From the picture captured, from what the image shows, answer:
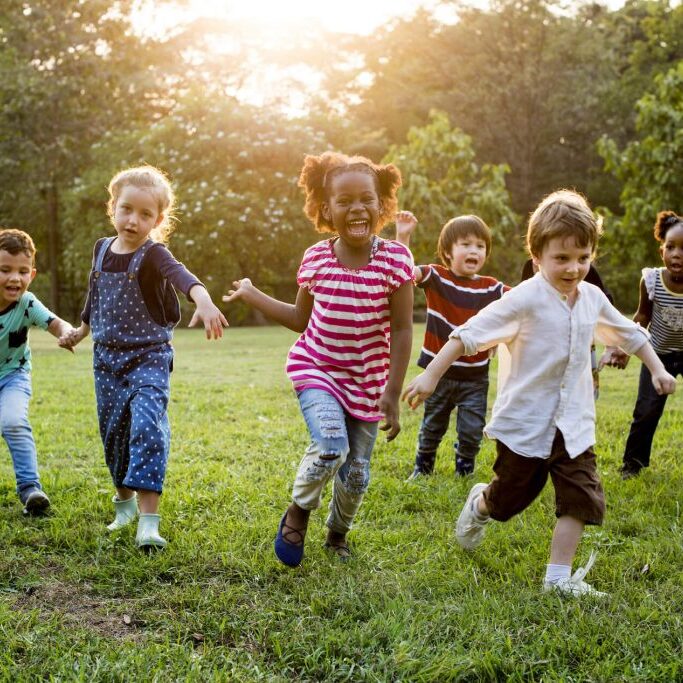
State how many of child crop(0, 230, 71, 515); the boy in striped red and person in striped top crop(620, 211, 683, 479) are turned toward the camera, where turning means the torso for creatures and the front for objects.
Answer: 3

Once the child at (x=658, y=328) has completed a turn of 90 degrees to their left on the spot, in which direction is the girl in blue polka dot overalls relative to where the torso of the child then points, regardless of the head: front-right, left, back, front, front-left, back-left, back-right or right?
back-right

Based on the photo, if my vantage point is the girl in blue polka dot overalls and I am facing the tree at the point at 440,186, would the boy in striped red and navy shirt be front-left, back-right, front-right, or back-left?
front-right

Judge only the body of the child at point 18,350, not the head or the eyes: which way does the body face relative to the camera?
toward the camera

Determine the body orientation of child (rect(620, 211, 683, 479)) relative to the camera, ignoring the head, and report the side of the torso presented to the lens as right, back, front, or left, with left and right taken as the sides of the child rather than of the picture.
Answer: front

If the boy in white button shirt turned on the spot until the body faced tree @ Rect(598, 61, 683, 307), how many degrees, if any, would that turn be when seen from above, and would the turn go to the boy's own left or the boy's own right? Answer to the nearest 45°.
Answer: approximately 135° to the boy's own left

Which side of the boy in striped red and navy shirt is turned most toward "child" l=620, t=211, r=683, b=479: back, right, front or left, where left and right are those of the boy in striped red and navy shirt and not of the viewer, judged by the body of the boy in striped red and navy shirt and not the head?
left

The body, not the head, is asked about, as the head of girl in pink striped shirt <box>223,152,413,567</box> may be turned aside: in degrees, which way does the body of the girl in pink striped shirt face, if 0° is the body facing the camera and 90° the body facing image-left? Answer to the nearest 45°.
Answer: approximately 0°

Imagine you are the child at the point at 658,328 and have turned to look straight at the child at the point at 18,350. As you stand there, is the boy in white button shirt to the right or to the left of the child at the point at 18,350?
left

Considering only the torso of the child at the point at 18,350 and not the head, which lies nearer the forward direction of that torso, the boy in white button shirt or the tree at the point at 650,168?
the boy in white button shirt

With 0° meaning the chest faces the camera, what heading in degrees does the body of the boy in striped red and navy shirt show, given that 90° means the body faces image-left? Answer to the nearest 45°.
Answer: approximately 0°

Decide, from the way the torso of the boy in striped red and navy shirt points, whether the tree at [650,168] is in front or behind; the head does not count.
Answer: behind

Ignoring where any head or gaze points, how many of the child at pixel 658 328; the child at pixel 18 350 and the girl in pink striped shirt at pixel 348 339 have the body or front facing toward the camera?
3

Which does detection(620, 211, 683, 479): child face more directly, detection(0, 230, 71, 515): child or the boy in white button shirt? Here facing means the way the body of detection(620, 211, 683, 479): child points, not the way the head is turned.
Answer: the boy in white button shirt

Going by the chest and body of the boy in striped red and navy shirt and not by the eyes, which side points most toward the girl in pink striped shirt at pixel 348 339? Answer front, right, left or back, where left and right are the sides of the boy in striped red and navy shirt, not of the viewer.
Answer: front
